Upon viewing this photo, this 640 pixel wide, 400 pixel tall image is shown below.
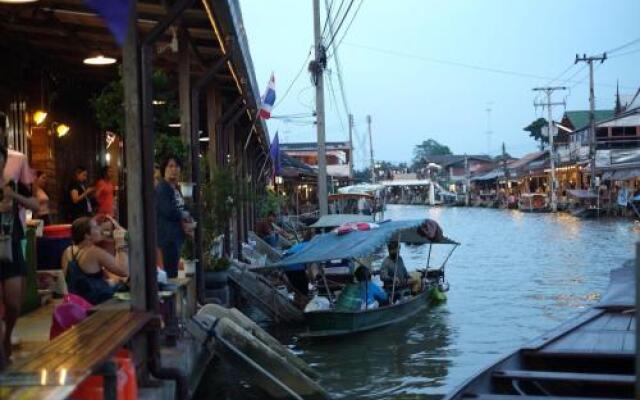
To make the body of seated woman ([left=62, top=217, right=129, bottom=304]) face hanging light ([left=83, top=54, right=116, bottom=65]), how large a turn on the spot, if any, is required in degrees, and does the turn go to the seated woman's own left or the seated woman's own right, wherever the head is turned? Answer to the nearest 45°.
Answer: approximately 45° to the seated woman's own left

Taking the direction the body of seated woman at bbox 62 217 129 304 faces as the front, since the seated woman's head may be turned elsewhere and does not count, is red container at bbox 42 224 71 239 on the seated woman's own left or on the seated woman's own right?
on the seated woman's own left

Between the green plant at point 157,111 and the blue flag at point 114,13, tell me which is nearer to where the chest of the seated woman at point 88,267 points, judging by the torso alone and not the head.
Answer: the green plant

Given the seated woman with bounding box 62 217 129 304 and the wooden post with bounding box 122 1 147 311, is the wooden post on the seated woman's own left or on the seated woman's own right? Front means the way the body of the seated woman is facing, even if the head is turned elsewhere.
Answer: on the seated woman's own right

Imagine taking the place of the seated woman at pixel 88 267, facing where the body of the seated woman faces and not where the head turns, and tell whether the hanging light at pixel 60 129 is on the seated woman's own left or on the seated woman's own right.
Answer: on the seated woman's own left

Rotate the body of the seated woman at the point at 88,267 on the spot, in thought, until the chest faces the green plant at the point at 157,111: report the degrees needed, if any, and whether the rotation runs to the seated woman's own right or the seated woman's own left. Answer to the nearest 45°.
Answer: approximately 45° to the seated woman's own left

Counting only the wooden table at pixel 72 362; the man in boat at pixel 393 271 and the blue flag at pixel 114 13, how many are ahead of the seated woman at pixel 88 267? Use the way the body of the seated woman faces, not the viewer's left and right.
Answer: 1

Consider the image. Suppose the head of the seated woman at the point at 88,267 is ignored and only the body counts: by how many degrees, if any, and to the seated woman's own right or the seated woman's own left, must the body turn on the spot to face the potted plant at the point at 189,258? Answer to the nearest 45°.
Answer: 0° — they already face it

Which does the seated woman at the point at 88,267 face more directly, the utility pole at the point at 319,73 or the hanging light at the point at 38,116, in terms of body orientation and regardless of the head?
the utility pole

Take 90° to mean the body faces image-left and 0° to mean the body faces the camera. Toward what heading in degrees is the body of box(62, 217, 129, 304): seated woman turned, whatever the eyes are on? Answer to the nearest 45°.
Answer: approximately 225°

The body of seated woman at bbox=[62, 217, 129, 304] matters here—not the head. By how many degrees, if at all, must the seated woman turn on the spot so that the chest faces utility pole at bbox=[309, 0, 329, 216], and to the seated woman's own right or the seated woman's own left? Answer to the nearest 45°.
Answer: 0° — they already face it
